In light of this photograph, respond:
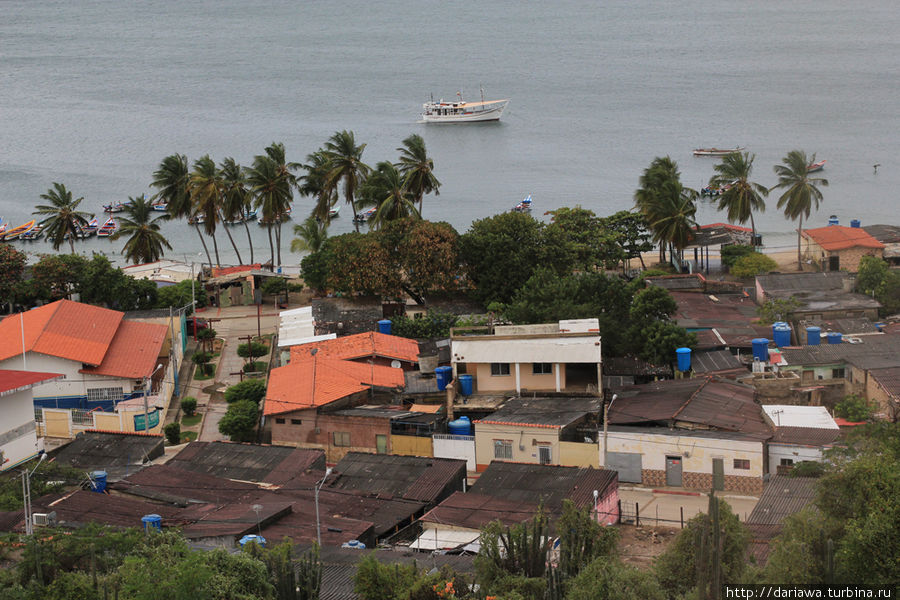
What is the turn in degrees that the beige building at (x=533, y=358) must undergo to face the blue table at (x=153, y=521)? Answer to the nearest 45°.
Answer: approximately 45° to its right

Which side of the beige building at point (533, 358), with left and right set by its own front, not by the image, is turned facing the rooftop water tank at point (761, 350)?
left

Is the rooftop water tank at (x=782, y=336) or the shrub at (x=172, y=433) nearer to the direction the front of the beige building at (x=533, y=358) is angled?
the shrub

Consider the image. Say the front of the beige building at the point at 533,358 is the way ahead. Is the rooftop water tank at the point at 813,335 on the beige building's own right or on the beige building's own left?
on the beige building's own left

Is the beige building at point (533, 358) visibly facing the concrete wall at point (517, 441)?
yes

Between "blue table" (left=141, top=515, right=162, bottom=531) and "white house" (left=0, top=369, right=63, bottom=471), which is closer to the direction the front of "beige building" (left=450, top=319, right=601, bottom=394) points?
the blue table

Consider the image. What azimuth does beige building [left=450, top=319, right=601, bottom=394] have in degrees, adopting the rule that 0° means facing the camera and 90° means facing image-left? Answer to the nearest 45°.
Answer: approximately 0°

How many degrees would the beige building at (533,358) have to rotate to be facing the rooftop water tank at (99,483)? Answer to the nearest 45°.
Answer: approximately 45° to its right

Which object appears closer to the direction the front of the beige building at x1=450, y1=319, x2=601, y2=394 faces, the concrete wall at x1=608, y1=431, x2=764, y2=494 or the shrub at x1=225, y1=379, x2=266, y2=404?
the concrete wall

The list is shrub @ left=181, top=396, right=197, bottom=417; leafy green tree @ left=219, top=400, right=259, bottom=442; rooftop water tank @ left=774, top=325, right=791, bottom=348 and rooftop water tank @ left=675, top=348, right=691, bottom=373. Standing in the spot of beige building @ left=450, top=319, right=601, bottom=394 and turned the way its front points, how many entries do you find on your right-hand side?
2

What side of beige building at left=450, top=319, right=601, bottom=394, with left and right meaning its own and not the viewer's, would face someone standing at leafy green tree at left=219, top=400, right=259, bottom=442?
right

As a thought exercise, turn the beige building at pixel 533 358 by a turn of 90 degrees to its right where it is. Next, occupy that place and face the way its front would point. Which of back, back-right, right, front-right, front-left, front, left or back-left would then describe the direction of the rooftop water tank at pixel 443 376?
front

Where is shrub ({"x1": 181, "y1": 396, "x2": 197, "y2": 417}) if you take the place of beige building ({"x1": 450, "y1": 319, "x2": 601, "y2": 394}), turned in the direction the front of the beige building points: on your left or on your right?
on your right

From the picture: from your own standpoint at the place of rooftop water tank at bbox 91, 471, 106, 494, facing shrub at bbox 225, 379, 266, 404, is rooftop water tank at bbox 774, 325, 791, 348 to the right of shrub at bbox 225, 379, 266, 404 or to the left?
right
